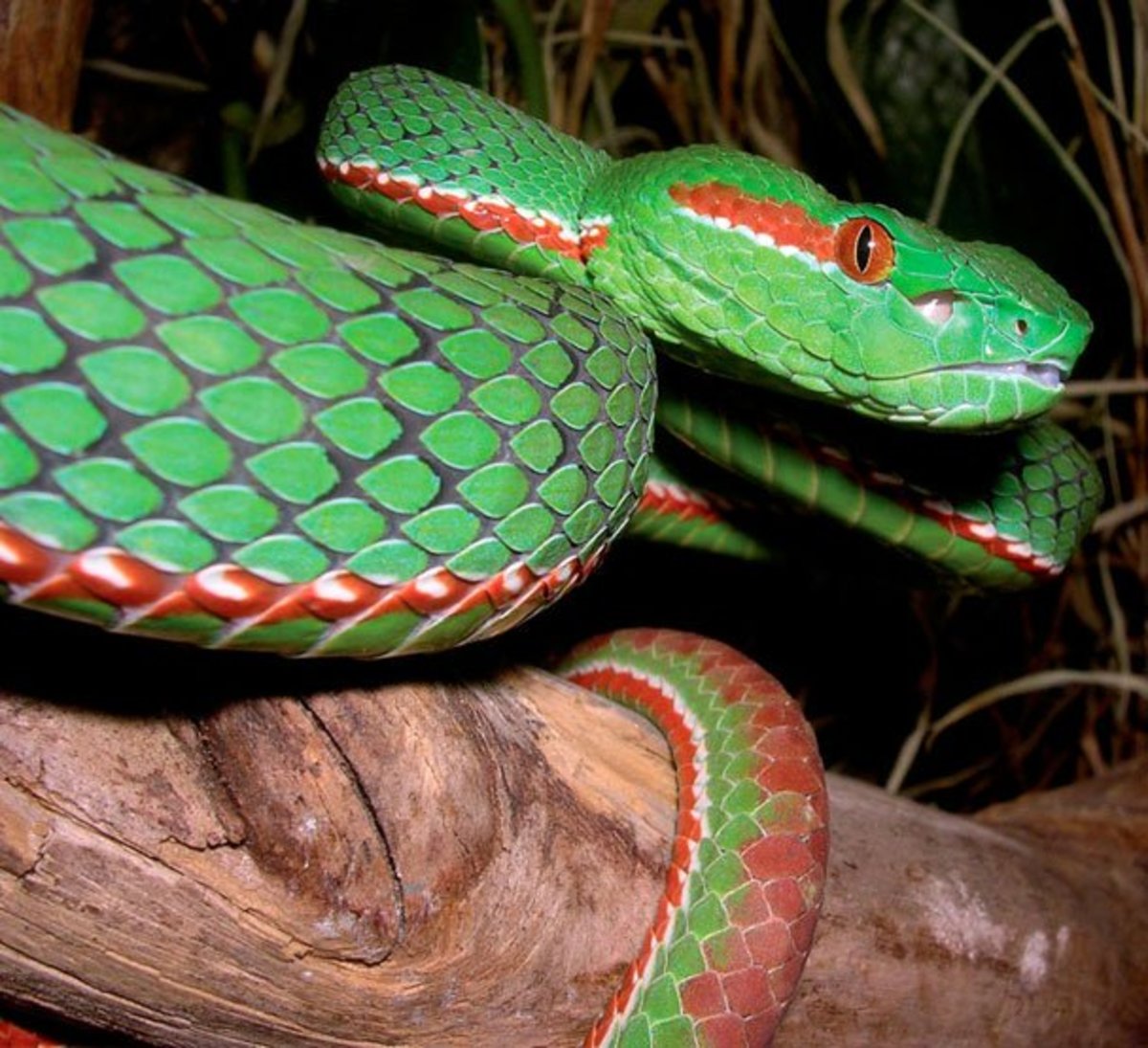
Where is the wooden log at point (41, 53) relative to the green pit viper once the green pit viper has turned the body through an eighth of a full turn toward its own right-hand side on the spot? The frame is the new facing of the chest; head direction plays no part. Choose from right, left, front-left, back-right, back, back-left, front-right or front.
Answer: back

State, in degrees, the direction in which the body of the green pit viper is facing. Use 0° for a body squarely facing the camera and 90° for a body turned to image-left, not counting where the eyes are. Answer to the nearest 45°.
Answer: approximately 270°
